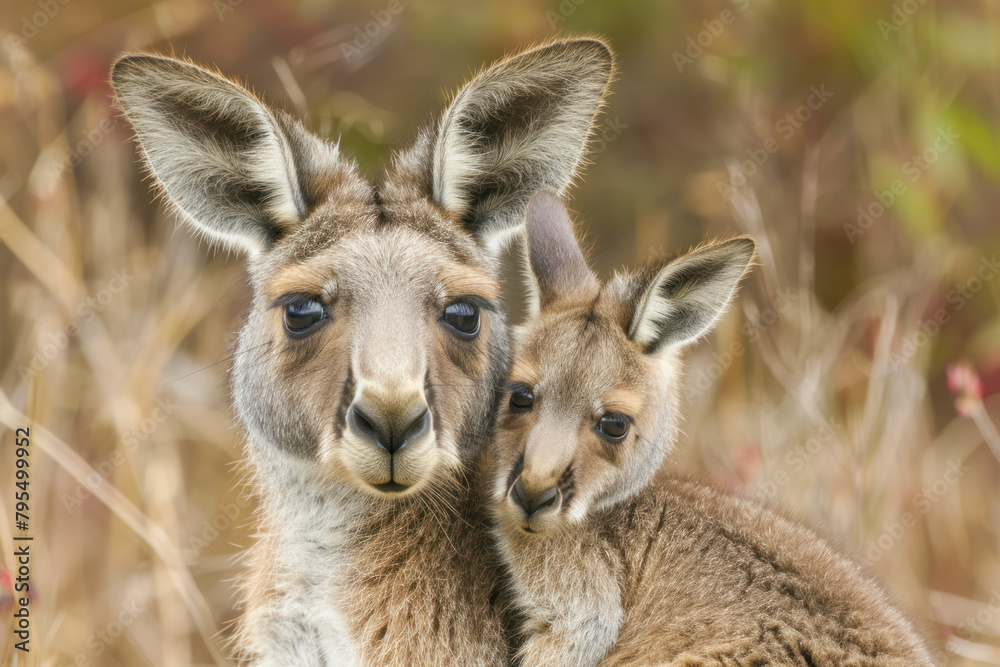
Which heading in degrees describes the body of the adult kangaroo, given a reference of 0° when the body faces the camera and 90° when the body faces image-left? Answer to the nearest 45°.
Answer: approximately 0°
